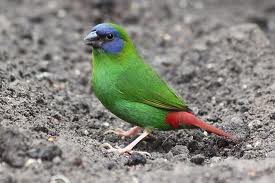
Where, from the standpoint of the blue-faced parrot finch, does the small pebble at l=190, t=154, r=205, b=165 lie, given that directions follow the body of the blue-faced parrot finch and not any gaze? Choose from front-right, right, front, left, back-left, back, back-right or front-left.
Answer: back-left

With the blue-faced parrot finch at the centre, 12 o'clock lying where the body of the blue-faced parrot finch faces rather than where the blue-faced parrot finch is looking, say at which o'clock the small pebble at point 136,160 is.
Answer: The small pebble is roughly at 9 o'clock from the blue-faced parrot finch.

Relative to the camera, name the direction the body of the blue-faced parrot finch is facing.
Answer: to the viewer's left

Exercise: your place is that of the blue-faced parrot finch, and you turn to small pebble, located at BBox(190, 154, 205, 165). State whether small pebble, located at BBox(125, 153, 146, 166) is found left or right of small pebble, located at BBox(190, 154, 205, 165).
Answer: right
